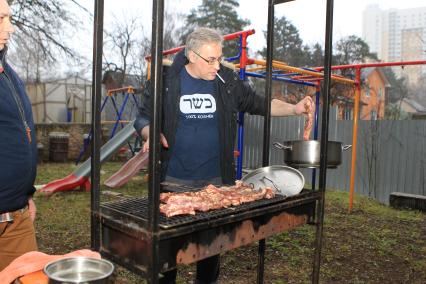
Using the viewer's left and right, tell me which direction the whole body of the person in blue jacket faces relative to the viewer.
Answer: facing the viewer and to the right of the viewer

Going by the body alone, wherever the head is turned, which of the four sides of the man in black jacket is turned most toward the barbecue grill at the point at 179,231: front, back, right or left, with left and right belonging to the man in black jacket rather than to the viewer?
front

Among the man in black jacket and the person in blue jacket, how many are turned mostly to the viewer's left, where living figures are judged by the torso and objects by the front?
0

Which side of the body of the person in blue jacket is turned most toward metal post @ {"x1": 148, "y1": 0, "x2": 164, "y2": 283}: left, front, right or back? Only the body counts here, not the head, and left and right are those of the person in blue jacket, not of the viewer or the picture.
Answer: front

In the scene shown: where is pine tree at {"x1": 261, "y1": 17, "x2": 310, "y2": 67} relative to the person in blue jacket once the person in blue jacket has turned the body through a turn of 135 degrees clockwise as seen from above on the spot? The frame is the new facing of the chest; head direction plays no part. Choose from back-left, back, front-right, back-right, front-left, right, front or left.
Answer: back-right

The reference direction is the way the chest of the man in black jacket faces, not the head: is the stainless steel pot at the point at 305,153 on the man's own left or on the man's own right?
on the man's own left

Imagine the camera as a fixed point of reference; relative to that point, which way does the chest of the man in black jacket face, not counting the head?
toward the camera

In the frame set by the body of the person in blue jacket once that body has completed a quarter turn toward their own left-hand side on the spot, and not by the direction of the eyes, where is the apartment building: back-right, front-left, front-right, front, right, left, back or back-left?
front

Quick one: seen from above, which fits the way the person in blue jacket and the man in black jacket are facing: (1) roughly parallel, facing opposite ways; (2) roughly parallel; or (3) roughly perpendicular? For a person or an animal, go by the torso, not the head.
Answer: roughly perpendicular

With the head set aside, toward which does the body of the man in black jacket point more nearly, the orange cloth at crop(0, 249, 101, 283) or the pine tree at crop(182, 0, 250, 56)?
the orange cloth

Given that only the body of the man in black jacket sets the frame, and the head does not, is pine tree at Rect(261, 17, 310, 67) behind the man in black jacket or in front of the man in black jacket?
behind

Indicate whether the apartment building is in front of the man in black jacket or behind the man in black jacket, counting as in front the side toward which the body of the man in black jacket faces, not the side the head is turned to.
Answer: behind

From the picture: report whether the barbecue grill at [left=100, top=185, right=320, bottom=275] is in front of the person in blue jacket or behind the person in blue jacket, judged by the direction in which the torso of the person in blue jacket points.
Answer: in front

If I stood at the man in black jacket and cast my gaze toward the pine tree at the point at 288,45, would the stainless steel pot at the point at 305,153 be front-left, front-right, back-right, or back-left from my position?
front-right

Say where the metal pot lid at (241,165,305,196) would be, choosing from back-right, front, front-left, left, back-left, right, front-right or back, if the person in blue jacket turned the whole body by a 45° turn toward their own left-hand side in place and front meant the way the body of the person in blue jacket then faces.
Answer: front

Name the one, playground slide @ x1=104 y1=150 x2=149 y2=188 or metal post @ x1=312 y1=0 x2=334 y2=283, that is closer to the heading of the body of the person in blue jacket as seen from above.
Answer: the metal post

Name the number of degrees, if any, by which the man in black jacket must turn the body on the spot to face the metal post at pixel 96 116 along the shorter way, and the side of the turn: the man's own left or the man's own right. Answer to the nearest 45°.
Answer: approximately 45° to the man's own right
